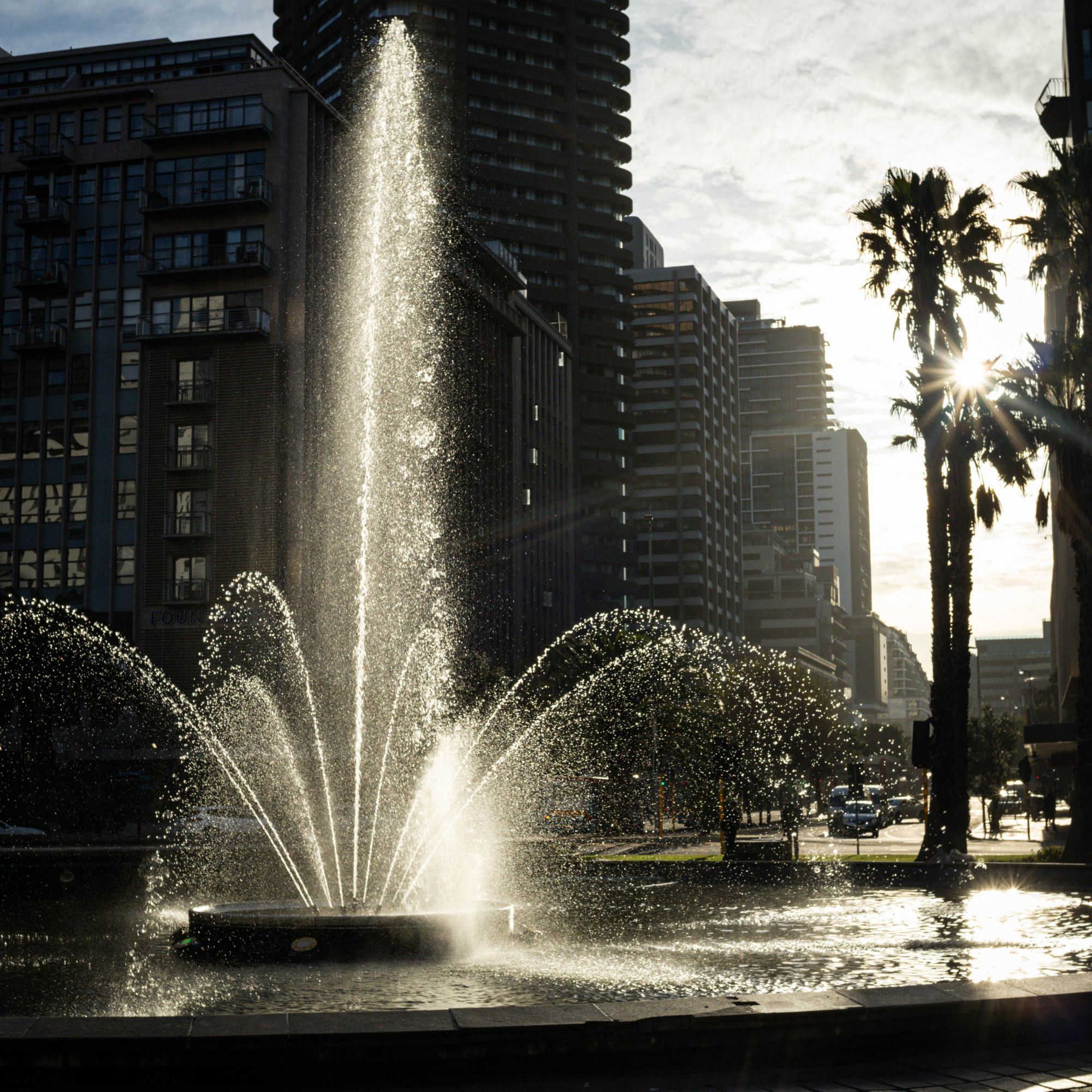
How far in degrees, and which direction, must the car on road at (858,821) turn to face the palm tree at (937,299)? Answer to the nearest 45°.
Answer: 0° — it already faces it

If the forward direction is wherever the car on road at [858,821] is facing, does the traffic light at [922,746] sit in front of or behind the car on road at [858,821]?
in front

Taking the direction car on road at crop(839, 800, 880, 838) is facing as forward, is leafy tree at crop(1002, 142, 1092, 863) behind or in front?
in front

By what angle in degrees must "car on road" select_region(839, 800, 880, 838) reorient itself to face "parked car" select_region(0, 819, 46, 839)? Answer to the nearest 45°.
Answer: approximately 45° to its right

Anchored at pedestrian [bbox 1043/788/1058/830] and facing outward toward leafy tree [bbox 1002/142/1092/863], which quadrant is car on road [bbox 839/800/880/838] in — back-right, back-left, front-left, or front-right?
front-right

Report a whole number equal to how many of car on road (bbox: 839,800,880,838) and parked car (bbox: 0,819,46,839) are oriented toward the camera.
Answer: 1
